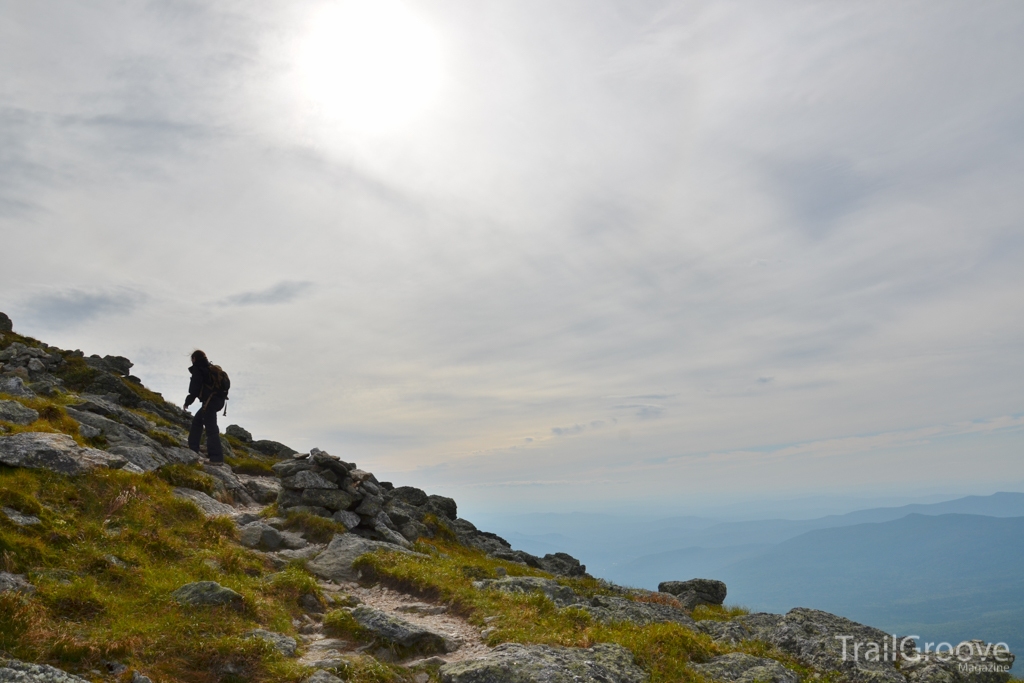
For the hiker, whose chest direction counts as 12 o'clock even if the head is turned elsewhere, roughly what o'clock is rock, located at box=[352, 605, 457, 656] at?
The rock is roughly at 7 o'clock from the hiker.

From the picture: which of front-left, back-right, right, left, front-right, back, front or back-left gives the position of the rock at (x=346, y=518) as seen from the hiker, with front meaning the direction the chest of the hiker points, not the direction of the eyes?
back

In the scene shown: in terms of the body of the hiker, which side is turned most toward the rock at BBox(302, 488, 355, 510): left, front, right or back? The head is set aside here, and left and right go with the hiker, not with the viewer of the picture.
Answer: back

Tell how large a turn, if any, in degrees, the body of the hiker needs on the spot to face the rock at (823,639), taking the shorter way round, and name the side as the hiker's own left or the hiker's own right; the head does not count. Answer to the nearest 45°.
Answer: approximately 180°

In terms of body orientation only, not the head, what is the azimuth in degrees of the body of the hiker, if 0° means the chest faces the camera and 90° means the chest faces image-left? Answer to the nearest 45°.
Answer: approximately 135°
